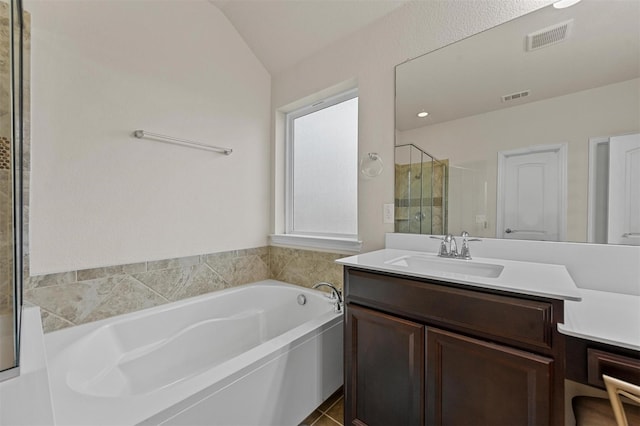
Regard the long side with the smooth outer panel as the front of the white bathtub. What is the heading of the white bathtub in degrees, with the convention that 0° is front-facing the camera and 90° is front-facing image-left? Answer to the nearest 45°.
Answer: approximately 315°

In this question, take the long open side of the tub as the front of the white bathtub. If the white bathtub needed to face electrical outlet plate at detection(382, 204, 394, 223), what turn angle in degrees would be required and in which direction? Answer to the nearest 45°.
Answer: approximately 45° to its left
